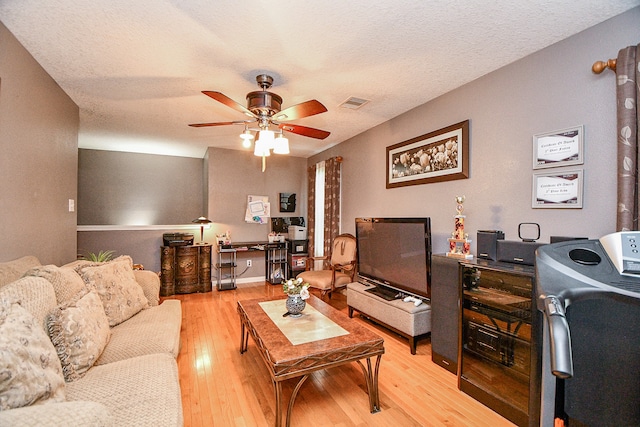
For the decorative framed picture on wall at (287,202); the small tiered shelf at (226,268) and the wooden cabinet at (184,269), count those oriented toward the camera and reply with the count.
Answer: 3

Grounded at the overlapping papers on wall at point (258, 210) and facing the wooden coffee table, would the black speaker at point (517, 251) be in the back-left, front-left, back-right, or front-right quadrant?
front-left

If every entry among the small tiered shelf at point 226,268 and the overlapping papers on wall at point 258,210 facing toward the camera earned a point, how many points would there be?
2

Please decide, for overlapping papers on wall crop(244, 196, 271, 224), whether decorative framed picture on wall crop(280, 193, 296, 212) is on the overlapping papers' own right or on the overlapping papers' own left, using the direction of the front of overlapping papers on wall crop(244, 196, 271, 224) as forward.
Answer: on the overlapping papers' own left

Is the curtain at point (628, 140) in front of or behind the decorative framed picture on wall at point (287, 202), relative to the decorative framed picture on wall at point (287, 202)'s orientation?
in front

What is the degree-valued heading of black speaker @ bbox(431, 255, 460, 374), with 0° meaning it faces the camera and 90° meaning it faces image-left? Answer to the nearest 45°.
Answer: approximately 45°

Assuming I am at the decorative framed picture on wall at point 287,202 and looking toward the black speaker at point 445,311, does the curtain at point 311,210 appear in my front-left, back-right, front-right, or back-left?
front-left

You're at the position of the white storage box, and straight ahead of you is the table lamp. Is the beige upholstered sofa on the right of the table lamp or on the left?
left

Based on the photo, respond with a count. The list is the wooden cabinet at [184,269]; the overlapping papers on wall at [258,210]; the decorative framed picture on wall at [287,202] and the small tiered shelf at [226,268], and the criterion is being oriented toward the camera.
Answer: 4

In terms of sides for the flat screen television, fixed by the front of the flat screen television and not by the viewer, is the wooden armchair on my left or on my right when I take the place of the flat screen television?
on my right

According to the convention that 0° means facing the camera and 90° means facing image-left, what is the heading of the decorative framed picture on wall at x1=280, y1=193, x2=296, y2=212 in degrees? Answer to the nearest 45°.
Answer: approximately 0°

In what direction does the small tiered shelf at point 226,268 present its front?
toward the camera

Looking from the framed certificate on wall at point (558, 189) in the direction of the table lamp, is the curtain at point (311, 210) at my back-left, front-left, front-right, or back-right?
front-right

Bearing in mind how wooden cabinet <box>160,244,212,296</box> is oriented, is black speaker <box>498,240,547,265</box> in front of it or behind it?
in front
